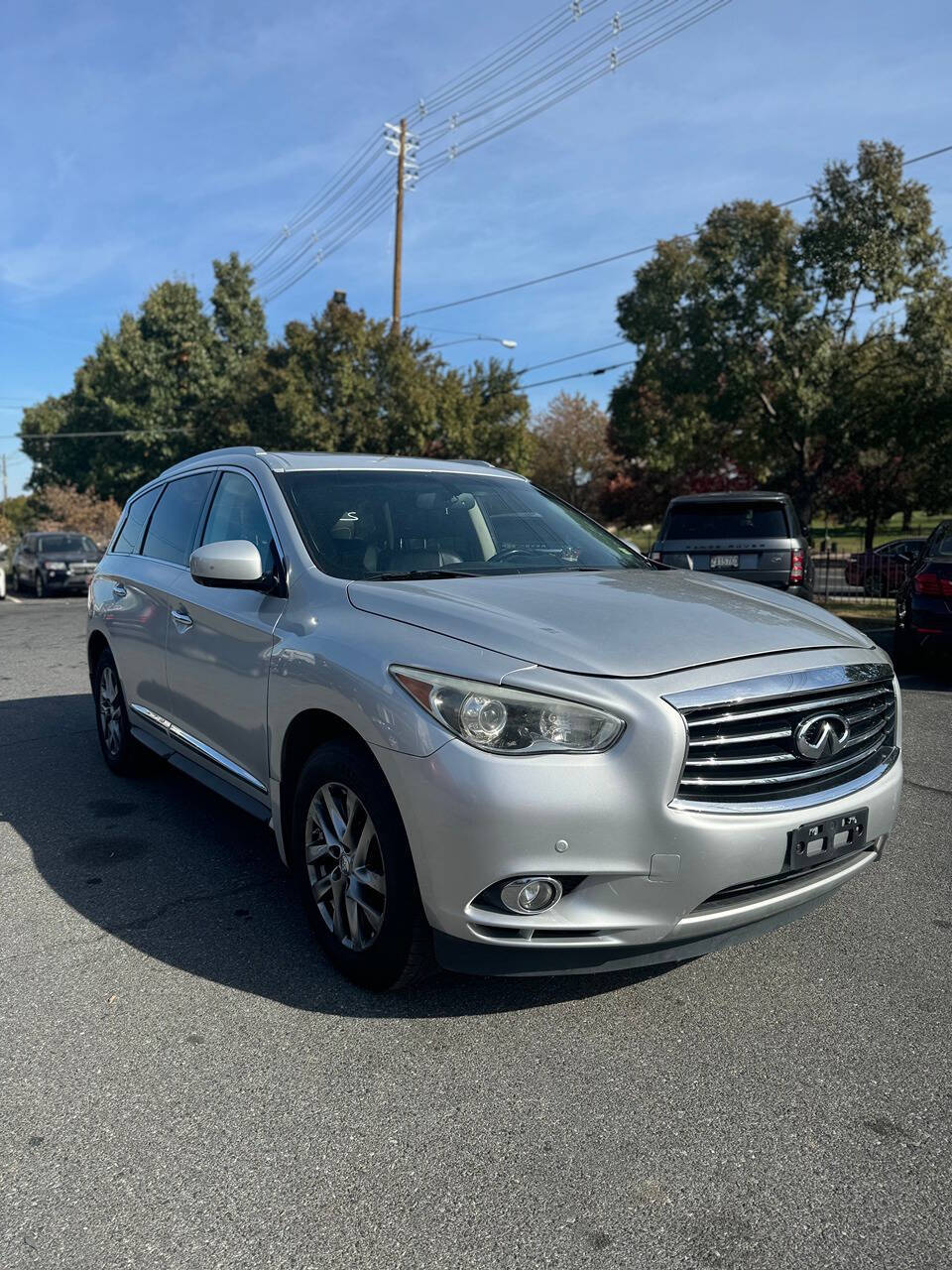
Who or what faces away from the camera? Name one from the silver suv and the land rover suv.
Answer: the land rover suv

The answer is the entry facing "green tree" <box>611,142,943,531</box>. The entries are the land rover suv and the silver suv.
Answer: the land rover suv

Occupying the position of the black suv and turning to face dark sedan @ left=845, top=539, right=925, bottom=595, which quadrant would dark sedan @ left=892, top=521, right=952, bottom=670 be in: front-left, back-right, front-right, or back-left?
front-right

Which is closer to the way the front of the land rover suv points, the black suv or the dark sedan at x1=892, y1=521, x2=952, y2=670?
the black suv

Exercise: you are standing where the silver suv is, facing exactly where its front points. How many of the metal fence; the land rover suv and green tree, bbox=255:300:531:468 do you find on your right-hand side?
0

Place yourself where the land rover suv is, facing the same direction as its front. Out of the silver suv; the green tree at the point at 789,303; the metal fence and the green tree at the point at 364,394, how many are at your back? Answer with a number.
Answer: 1

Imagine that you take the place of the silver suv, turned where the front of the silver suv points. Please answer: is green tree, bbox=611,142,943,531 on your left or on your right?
on your left

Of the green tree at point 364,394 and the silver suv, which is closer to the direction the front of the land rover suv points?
the green tree

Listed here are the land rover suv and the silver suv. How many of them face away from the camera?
1

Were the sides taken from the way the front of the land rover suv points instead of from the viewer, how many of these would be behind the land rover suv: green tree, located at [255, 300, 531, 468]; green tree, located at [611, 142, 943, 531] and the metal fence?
0

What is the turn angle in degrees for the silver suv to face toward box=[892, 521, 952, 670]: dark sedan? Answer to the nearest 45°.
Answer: approximately 90° to its left

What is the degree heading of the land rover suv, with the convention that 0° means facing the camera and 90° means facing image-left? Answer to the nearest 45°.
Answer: approximately 180°

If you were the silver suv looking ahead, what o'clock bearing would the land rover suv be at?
The land rover suv is roughly at 8 o'clock from the silver suv.

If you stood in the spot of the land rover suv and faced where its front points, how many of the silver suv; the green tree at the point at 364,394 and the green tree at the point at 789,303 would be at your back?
1

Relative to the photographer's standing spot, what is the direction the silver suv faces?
facing the viewer and to the right of the viewer

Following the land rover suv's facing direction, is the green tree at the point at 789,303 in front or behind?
in front

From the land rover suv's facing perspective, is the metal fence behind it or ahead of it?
ahead
